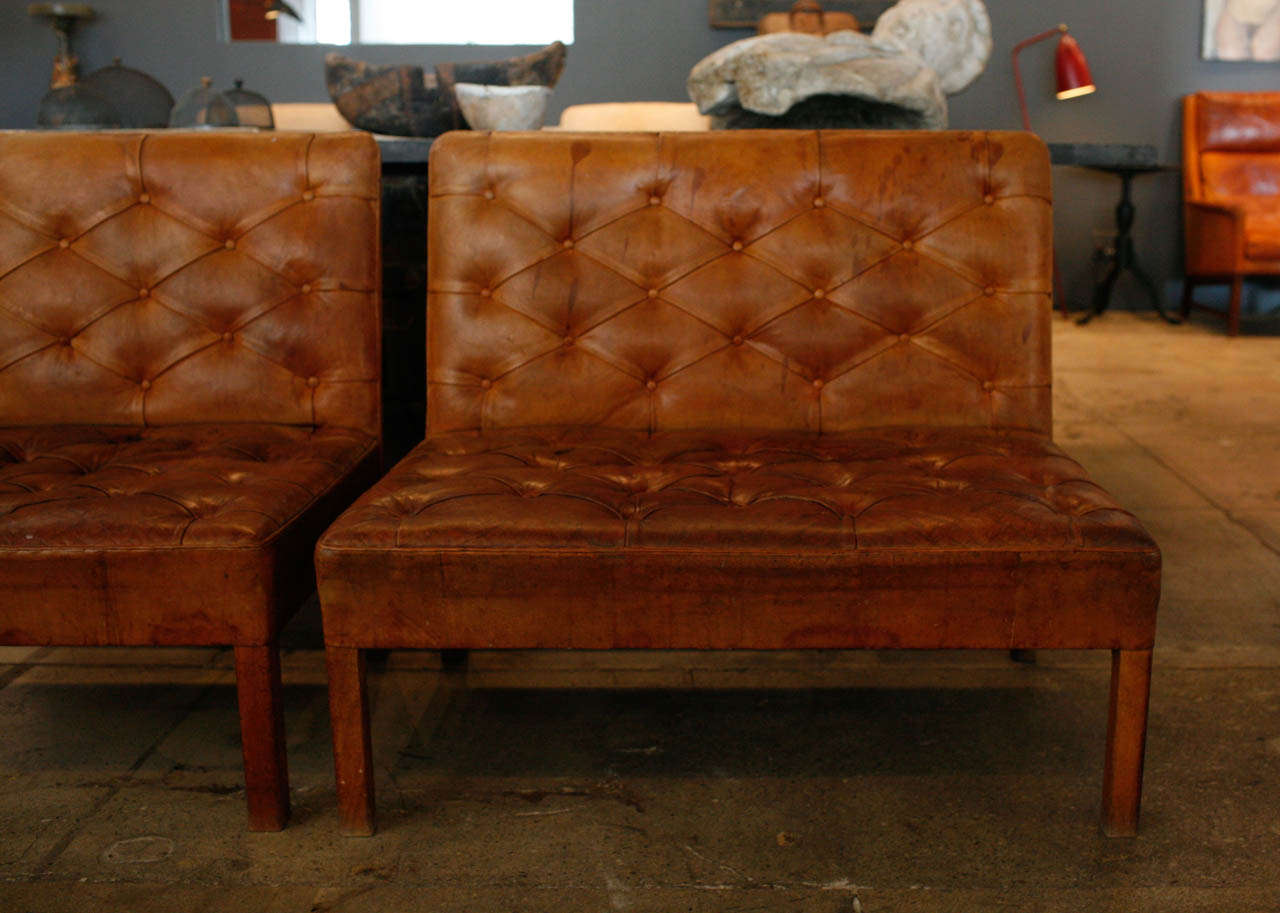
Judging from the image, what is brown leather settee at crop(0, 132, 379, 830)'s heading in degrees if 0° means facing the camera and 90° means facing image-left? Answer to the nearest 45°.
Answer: approximately 0°

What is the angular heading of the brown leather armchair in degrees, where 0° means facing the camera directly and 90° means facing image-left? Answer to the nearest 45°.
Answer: approximately 315°

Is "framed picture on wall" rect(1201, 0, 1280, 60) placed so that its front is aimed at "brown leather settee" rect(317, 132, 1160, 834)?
yes

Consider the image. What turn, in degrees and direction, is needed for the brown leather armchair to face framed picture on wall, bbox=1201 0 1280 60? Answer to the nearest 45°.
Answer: approximately 135° to its left

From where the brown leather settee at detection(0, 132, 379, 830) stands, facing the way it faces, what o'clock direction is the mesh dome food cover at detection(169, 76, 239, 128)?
The mesh dome food cover is roughly at 6 o'clock from the brown leather settee.

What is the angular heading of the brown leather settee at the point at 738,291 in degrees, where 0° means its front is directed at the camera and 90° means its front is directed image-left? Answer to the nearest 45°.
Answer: approximately 0°

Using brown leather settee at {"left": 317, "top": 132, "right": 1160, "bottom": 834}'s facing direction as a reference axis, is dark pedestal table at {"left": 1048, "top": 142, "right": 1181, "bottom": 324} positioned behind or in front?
behind
